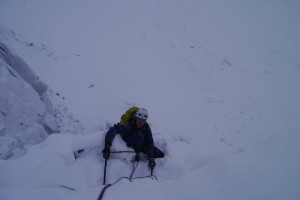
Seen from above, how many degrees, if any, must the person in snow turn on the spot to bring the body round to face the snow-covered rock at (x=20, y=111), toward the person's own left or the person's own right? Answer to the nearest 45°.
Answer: approximately 90° to the person's own right

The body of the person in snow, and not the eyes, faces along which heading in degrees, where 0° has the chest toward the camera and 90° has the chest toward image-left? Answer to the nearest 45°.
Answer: approximately 0°
